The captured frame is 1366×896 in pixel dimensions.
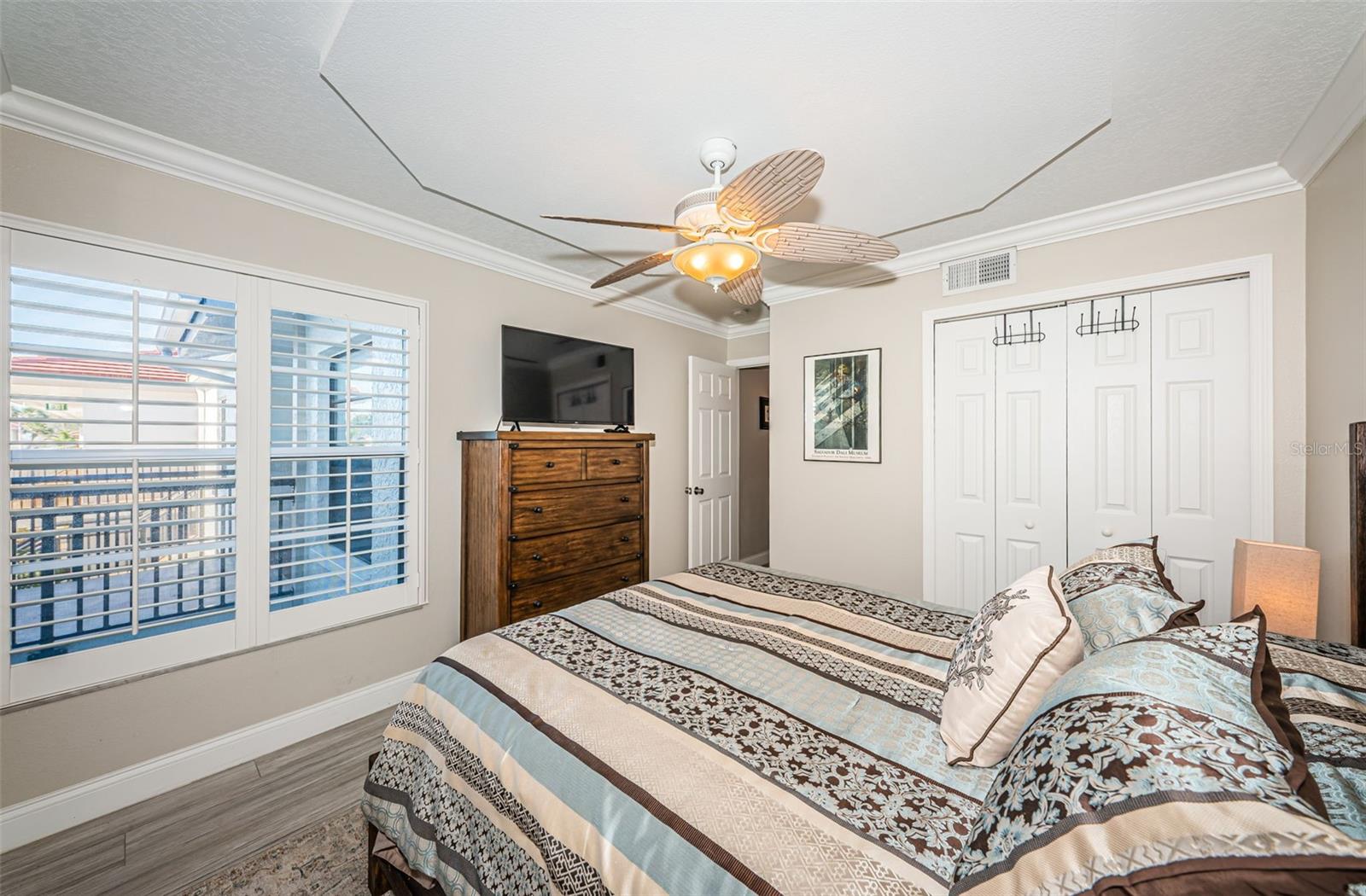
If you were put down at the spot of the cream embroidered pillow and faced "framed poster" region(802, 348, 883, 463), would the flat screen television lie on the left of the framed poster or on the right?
left

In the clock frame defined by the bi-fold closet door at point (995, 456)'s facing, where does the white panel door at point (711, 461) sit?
The white panel door is roughly at 2 o'clock from the bi-fold closet door.

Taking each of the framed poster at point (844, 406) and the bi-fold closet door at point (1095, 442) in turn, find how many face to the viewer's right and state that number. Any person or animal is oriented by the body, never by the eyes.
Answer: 0

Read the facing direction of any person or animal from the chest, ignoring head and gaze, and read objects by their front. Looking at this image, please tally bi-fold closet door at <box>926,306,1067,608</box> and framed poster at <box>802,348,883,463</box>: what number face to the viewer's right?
0

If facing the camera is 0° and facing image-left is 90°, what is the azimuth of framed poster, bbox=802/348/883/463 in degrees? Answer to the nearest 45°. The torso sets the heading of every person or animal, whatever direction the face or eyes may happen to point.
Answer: approximately 45°

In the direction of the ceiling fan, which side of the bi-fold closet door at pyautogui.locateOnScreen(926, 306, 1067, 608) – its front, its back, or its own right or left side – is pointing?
front

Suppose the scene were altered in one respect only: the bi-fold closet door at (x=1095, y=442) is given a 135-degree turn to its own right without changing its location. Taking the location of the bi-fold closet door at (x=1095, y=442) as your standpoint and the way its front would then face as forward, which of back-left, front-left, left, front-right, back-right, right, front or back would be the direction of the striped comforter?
back

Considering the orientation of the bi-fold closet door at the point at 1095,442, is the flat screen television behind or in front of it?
in front

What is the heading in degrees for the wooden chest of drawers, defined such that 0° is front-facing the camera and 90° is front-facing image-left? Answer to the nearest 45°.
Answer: approximately 315°

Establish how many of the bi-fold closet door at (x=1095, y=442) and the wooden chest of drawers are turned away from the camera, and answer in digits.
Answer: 0

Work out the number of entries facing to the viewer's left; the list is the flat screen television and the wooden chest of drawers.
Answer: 0

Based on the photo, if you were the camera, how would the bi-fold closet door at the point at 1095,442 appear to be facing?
facing the viewer and to the left of the viewer

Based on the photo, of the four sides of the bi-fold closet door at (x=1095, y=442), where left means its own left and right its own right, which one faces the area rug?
front
